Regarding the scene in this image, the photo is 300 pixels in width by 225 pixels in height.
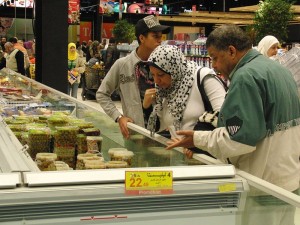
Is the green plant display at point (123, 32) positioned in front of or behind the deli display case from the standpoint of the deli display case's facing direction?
behind

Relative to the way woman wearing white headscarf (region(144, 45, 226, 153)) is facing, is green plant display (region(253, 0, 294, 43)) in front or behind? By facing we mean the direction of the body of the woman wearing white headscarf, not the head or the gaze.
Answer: behind

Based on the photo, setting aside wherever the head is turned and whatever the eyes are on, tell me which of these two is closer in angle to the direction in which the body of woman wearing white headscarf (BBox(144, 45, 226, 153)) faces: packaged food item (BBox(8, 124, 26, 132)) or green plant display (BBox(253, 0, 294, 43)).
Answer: the packaged food item

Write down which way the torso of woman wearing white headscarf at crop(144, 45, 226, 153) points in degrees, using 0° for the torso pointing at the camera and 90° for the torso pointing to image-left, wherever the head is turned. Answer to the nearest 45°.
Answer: approximately 45°

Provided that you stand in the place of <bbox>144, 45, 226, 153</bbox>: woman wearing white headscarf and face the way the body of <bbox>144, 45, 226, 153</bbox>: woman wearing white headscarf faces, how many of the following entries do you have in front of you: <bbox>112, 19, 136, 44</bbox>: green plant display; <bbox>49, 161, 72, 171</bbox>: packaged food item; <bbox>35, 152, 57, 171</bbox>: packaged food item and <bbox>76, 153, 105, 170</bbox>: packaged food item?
3

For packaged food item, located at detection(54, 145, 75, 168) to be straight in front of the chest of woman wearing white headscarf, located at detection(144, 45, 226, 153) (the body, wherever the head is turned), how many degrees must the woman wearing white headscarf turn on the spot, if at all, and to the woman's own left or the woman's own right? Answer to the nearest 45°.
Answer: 0° — they already face it

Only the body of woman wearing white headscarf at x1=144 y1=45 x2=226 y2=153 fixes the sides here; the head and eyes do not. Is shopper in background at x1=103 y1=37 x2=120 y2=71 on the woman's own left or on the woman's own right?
on the woman's own right

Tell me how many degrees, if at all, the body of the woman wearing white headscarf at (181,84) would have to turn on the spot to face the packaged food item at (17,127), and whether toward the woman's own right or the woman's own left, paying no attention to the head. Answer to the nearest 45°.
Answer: approximately 45° to the woman's own right

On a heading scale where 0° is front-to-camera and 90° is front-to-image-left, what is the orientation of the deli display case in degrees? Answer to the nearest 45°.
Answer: approximately 0°

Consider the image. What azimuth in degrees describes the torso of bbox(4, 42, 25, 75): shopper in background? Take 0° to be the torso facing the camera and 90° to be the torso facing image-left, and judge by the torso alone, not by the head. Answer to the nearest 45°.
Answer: approximately 45°
